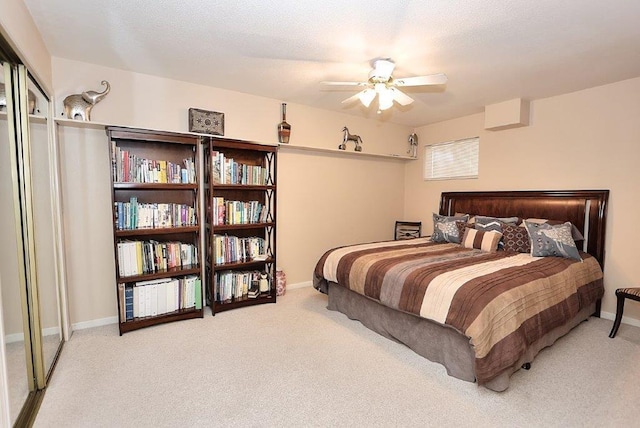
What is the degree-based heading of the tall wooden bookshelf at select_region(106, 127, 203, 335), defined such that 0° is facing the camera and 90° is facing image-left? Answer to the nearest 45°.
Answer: approximately 0°

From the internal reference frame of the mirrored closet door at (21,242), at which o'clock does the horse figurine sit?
The horse figurine is roughly at 12 o'clock from the mirrored closet door.

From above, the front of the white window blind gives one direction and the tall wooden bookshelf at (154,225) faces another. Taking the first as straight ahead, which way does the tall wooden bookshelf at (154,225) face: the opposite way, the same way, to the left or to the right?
to the left

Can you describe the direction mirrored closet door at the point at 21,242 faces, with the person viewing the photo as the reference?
facing to the right of the viewer

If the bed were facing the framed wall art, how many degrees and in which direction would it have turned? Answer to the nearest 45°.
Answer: approximately 45° to its right

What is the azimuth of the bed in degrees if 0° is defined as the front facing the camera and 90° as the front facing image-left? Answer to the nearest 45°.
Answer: approximately 45°

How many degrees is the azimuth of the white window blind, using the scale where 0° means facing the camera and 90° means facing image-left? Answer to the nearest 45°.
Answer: approximately 45°

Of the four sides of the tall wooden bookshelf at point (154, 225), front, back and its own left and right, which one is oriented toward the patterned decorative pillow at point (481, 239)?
left

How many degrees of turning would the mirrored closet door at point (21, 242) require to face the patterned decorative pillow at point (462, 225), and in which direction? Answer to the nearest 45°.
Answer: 0° — it already faces it
